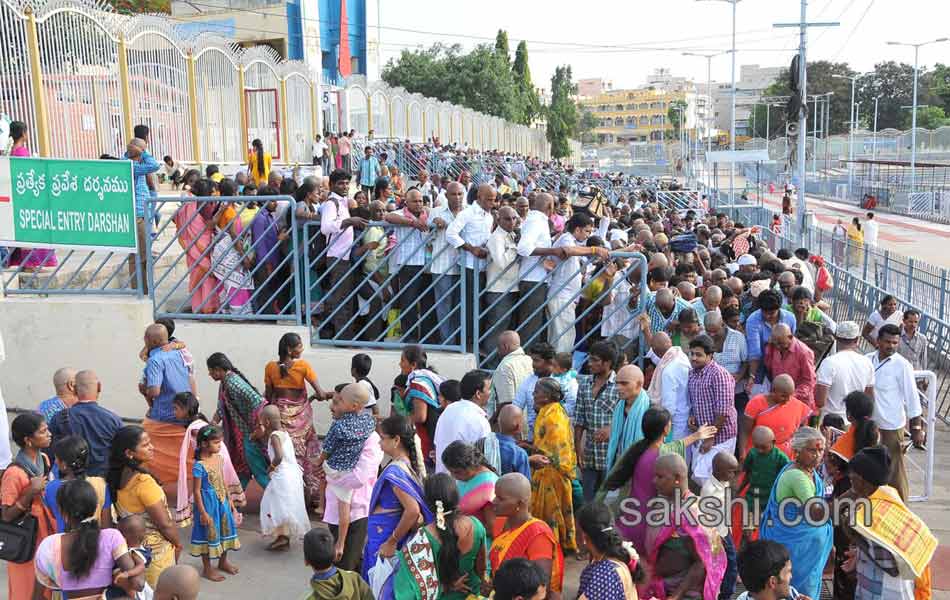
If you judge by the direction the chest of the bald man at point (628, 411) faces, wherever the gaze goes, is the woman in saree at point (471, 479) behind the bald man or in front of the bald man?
in front

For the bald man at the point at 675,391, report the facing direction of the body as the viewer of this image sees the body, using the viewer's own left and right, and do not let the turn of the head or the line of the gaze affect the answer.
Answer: facing to the left of the viewer

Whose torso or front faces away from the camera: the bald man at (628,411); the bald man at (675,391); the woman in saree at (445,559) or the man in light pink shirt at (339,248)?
the woman in saree

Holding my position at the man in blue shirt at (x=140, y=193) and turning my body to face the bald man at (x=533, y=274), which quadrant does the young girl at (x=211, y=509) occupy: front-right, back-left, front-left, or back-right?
front-right

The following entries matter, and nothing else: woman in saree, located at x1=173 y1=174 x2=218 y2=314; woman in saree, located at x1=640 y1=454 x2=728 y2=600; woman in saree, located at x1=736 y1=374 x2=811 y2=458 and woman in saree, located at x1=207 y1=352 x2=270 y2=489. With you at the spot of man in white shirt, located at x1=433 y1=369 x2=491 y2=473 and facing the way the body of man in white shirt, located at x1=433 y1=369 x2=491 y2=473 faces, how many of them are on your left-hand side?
2

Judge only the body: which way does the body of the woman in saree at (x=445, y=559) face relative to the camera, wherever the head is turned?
away from the camera

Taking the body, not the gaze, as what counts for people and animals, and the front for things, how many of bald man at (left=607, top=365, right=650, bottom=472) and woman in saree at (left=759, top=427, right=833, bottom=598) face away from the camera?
0

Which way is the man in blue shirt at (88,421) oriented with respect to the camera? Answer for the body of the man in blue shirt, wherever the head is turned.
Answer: away from the camera

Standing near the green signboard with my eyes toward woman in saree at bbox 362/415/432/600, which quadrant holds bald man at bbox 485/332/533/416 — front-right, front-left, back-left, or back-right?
front-left

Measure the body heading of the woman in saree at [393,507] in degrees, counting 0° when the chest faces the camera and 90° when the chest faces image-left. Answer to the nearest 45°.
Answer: approximately 90°

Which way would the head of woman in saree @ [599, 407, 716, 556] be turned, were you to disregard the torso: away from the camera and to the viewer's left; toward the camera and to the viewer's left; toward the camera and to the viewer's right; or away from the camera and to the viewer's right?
away from the camera and to the viewer's right

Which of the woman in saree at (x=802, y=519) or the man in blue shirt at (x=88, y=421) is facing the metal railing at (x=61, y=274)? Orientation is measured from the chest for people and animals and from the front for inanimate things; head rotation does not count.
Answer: the man in blue shirt

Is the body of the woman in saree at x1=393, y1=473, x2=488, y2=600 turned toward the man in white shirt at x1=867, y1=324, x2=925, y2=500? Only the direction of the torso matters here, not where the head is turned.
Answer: no

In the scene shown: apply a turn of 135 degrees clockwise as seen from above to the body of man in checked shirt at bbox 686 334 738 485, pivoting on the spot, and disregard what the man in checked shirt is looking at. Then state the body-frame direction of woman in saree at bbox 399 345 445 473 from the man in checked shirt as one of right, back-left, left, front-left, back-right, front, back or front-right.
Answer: left
